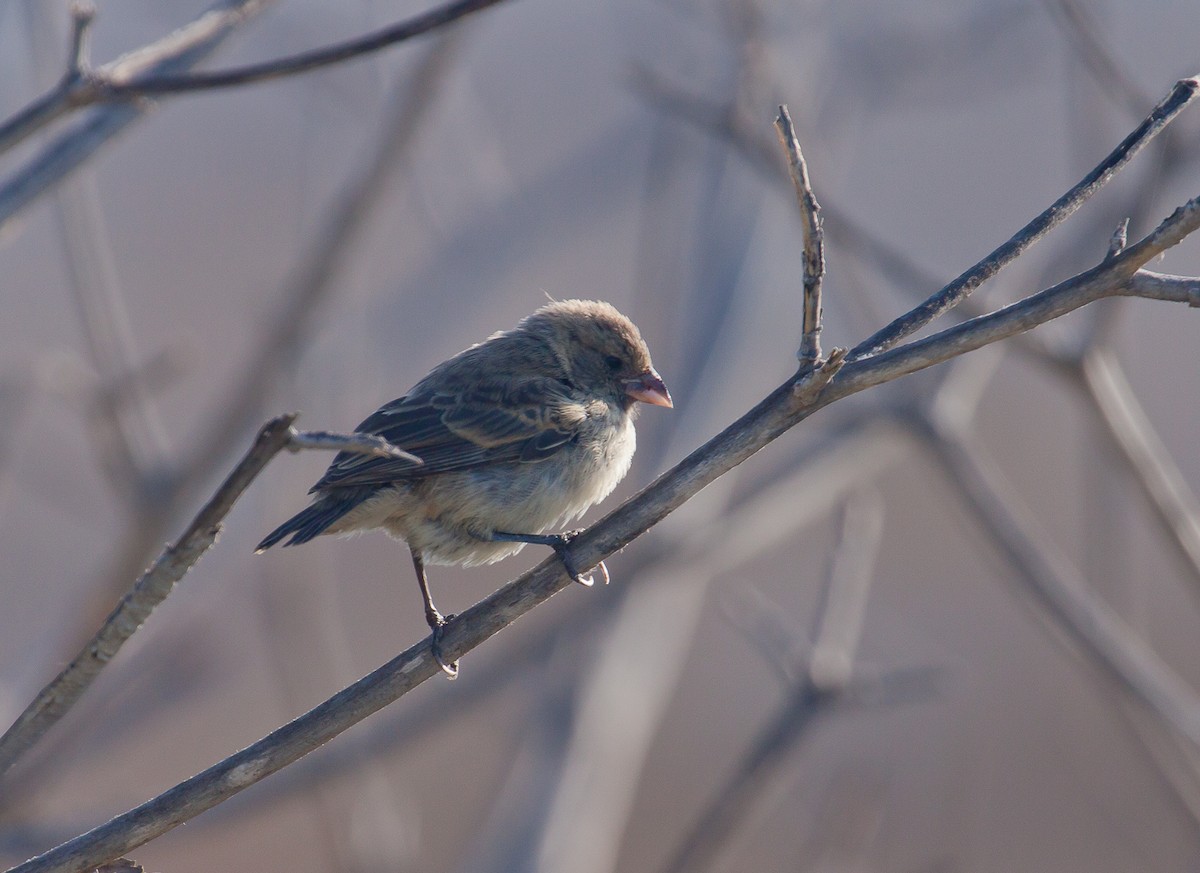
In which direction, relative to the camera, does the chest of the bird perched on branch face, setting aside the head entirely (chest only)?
to the viewer's right

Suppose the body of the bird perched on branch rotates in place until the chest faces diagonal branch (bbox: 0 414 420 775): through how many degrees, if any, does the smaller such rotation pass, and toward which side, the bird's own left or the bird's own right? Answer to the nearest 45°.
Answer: approximately 180°
